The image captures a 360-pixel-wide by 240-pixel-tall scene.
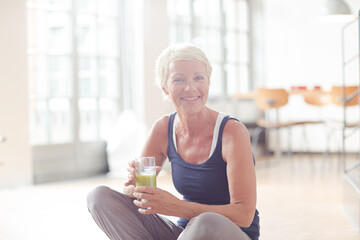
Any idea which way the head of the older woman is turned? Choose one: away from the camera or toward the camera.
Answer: toward the camera

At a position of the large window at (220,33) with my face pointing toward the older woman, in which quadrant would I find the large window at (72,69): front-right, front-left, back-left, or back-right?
front-right

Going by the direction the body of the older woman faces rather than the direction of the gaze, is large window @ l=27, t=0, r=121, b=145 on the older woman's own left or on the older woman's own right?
on the older woman's own right

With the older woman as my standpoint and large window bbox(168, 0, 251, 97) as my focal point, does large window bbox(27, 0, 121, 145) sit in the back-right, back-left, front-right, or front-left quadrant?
front-left

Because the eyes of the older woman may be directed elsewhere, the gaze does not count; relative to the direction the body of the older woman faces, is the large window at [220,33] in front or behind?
behind

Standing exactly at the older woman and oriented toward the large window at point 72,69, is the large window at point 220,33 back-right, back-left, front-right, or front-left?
front-right

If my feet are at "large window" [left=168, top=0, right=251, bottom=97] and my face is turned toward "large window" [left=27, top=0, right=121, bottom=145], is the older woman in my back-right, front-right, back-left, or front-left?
front-left
